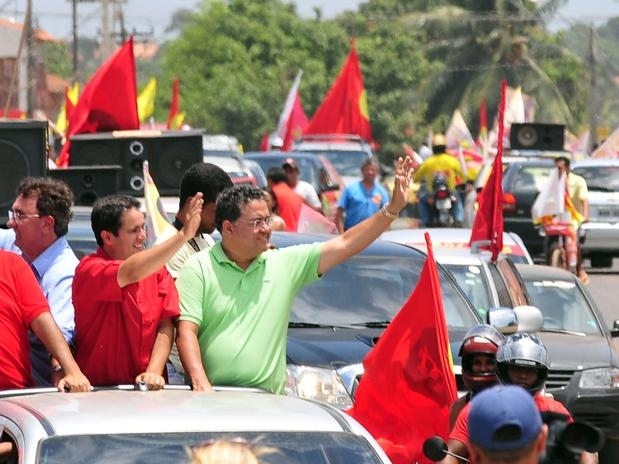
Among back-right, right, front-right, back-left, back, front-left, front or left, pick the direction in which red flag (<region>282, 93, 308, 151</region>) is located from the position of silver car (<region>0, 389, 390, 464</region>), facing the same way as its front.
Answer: back-left

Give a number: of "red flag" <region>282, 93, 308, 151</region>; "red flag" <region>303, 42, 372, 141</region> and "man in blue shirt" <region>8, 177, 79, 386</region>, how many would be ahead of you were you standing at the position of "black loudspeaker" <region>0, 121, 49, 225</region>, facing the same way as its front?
1

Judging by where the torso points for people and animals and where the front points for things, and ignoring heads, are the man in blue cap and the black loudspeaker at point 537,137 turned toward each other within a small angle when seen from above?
yes

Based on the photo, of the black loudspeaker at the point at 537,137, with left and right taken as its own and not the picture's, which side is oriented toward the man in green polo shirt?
front

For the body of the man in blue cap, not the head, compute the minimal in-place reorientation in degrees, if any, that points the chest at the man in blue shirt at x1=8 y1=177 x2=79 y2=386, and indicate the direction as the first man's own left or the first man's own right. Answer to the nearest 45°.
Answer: approximately 45° to the first man's own left

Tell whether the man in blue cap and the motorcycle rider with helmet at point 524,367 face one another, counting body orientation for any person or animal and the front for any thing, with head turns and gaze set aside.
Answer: yes

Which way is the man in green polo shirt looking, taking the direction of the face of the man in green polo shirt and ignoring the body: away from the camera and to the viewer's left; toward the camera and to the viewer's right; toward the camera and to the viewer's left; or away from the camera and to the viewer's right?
toward the camera and to the viewer's right

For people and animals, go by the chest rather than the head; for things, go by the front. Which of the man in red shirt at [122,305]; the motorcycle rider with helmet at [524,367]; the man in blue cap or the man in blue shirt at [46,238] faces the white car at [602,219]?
the man in blue cap

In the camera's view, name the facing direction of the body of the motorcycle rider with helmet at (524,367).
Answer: toward the camera

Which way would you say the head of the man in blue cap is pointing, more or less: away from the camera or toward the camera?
away from the camera

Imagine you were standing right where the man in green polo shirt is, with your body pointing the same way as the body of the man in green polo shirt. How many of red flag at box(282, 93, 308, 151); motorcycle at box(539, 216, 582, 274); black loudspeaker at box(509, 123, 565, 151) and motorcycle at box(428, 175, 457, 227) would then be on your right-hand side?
0

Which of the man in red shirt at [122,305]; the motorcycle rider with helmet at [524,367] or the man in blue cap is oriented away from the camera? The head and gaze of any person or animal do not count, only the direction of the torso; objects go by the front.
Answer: the man in blue cap

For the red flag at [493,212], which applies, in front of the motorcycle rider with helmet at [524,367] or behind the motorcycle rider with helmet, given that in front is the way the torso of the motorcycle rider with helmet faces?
behind

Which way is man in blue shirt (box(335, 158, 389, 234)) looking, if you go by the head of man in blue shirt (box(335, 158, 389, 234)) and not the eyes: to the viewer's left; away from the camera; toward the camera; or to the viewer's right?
toward the camera

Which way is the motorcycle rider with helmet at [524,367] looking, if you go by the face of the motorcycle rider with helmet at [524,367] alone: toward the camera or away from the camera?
toward the camera

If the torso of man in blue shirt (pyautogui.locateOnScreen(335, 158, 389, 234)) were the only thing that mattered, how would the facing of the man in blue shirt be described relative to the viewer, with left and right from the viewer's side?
facing the viewer

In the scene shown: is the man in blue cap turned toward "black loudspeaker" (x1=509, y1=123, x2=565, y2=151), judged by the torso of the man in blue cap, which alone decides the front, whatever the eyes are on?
yes

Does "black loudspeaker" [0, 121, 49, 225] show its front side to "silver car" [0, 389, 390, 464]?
yes
